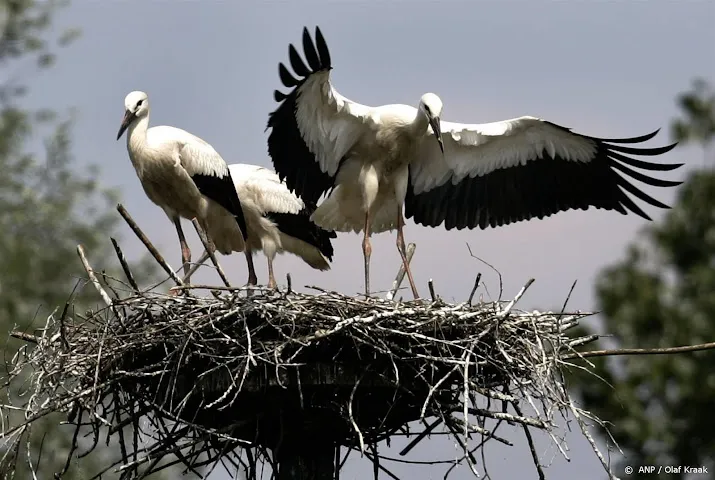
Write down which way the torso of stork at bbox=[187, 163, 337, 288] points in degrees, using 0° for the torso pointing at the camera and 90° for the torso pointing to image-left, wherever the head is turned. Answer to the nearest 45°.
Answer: approximately 90°

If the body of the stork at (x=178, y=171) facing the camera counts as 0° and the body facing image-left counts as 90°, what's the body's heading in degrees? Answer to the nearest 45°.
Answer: approximately 45°

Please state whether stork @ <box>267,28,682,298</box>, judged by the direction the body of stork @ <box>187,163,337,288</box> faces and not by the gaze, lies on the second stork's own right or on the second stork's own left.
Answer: on the second stork's own left

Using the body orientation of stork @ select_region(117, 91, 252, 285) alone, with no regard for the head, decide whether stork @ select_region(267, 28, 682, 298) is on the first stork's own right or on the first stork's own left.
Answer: on the first stork's own left

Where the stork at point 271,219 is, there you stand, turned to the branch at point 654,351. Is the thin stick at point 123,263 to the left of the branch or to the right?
right

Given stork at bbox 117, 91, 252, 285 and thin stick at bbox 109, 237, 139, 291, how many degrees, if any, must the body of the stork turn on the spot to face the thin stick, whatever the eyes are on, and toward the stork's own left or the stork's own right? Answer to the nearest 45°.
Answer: approximately 45° to the stork's own left
